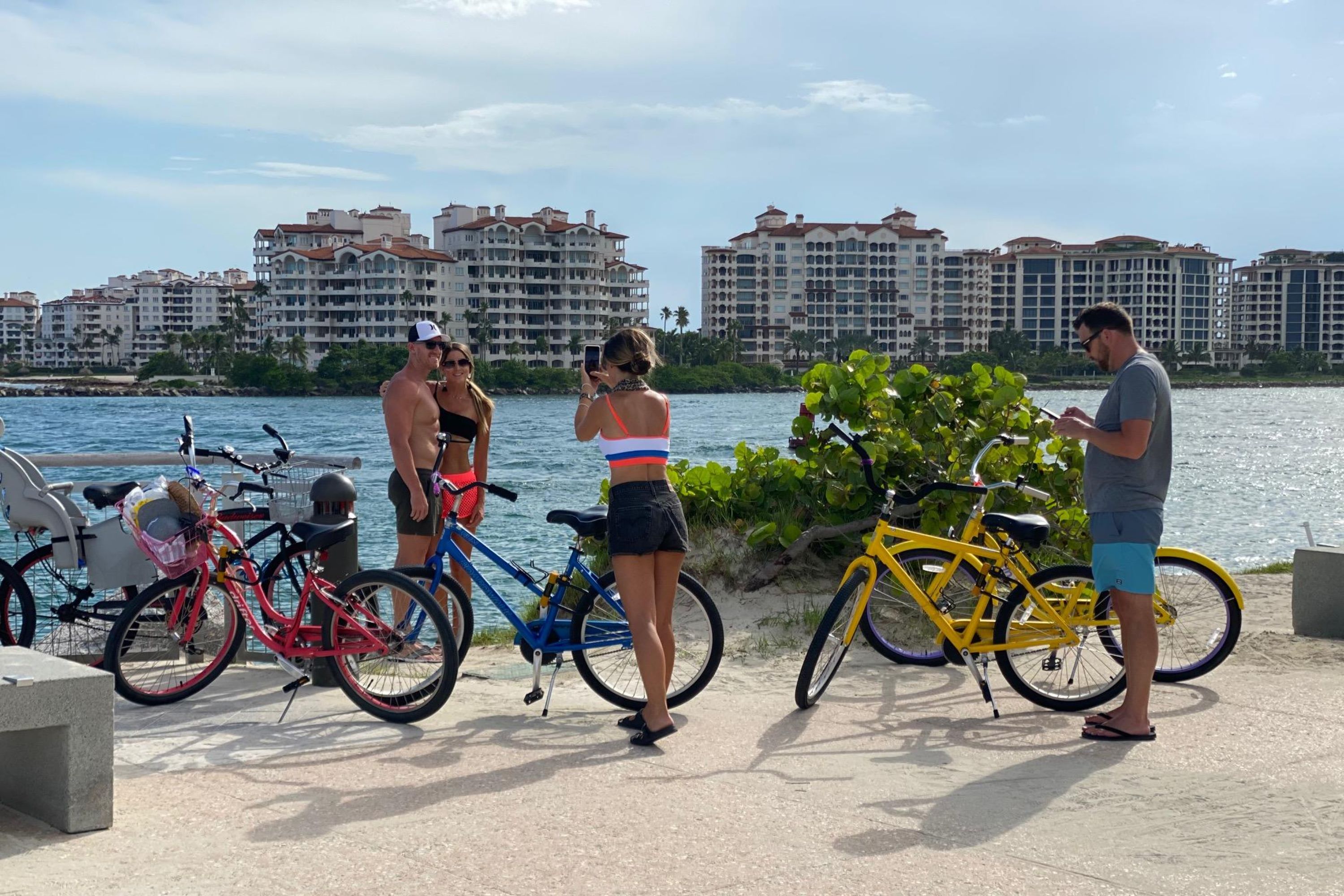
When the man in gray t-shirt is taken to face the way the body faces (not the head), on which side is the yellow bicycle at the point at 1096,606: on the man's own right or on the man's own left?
on the man's own right

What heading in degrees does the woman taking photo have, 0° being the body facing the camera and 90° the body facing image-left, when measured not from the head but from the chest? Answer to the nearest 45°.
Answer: approximately 135°

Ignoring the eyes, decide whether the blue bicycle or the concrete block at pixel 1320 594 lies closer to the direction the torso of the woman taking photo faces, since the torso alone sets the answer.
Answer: the blue bicycle

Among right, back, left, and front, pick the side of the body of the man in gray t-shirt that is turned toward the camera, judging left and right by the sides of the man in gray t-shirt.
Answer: left

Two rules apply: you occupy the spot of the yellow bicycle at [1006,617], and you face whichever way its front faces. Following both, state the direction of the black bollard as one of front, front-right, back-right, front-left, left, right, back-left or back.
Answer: front

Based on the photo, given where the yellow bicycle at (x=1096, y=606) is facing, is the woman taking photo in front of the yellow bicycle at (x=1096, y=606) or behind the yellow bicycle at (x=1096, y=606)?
in front

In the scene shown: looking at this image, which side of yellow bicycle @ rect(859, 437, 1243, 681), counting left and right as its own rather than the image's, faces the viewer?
left

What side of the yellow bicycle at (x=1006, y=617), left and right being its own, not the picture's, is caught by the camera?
left

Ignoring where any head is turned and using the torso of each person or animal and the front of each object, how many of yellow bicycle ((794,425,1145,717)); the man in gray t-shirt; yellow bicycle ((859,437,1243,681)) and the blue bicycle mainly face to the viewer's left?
4

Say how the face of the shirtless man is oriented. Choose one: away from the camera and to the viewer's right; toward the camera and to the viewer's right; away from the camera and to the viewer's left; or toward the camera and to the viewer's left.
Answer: toward the camera and to the viewer's right

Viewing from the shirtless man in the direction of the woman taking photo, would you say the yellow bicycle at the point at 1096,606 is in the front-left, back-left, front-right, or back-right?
front-left

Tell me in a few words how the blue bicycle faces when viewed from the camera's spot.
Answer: facing to the left of the viewer

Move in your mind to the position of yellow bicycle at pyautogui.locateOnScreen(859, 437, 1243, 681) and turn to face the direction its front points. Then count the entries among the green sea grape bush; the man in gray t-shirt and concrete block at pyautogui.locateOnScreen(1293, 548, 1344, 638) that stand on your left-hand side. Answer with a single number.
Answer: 1

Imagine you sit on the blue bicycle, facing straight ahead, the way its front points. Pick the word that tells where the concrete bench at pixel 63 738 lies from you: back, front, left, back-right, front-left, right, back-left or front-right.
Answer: front-left

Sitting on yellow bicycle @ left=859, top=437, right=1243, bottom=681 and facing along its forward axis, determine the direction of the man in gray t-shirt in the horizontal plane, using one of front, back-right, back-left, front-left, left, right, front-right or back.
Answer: left
